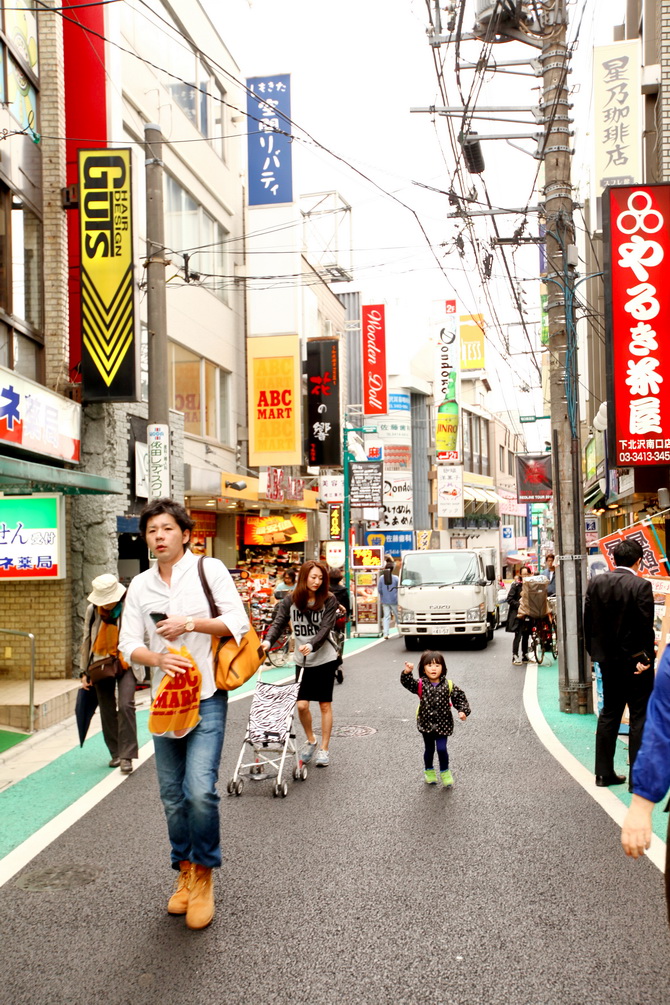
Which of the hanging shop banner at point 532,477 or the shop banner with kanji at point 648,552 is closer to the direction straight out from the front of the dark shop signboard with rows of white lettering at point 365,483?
the shop banner with kanji

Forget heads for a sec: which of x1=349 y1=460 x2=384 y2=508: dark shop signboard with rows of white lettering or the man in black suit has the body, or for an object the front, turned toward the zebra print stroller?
the dark shop signboard with rows of white lettering

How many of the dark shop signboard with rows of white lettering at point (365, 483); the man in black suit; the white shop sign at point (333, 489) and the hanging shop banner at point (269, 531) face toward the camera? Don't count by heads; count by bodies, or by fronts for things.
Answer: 3

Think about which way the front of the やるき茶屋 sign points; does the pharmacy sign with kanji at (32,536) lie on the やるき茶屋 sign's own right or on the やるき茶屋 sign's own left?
on the やるき茶屋 sign's own right

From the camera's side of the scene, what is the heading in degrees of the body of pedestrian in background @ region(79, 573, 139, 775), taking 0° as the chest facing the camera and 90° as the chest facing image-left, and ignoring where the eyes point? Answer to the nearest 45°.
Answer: approximately 0°

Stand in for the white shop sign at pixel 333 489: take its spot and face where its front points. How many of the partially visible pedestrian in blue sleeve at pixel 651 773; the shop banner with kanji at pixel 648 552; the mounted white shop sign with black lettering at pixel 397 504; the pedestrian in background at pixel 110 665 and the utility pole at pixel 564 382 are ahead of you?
4

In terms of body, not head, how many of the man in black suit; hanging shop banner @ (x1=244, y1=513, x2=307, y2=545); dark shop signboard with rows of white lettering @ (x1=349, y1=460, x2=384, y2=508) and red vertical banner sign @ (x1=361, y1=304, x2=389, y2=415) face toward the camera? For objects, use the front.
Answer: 3
